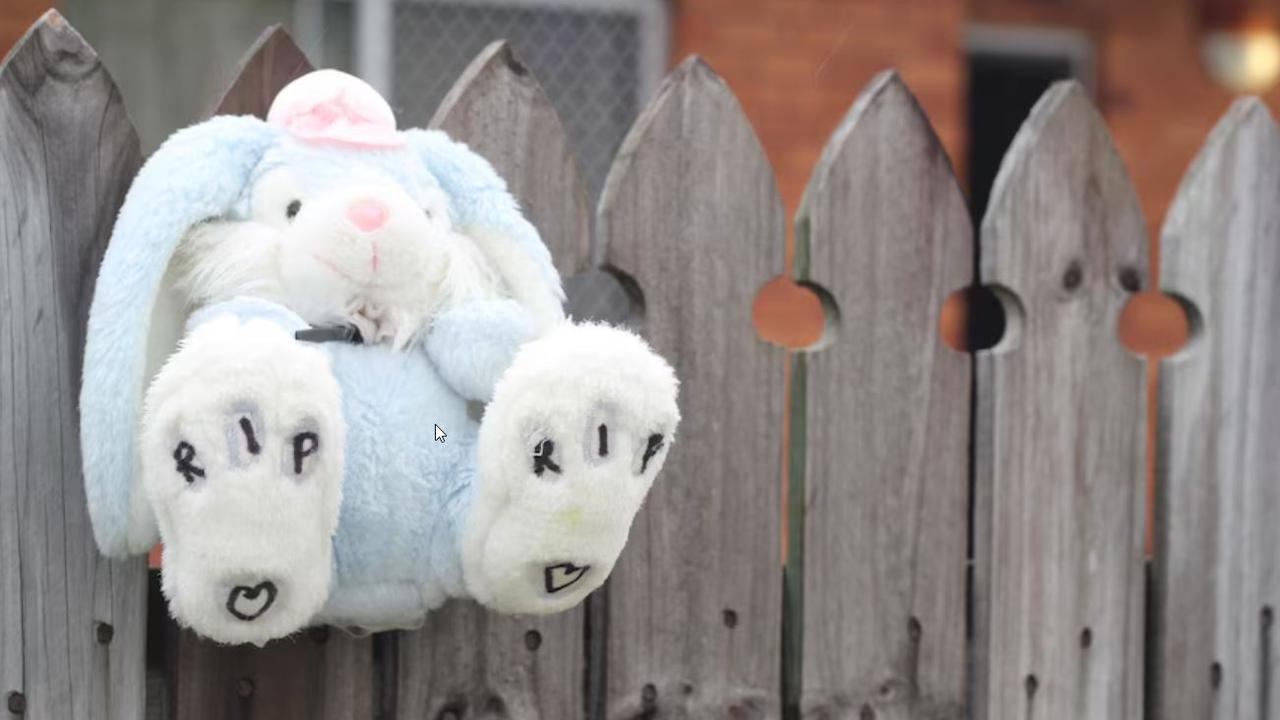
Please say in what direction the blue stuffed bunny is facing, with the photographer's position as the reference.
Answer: facing the viewer

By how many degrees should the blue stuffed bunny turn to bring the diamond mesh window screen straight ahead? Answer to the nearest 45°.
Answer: approximately 180°
